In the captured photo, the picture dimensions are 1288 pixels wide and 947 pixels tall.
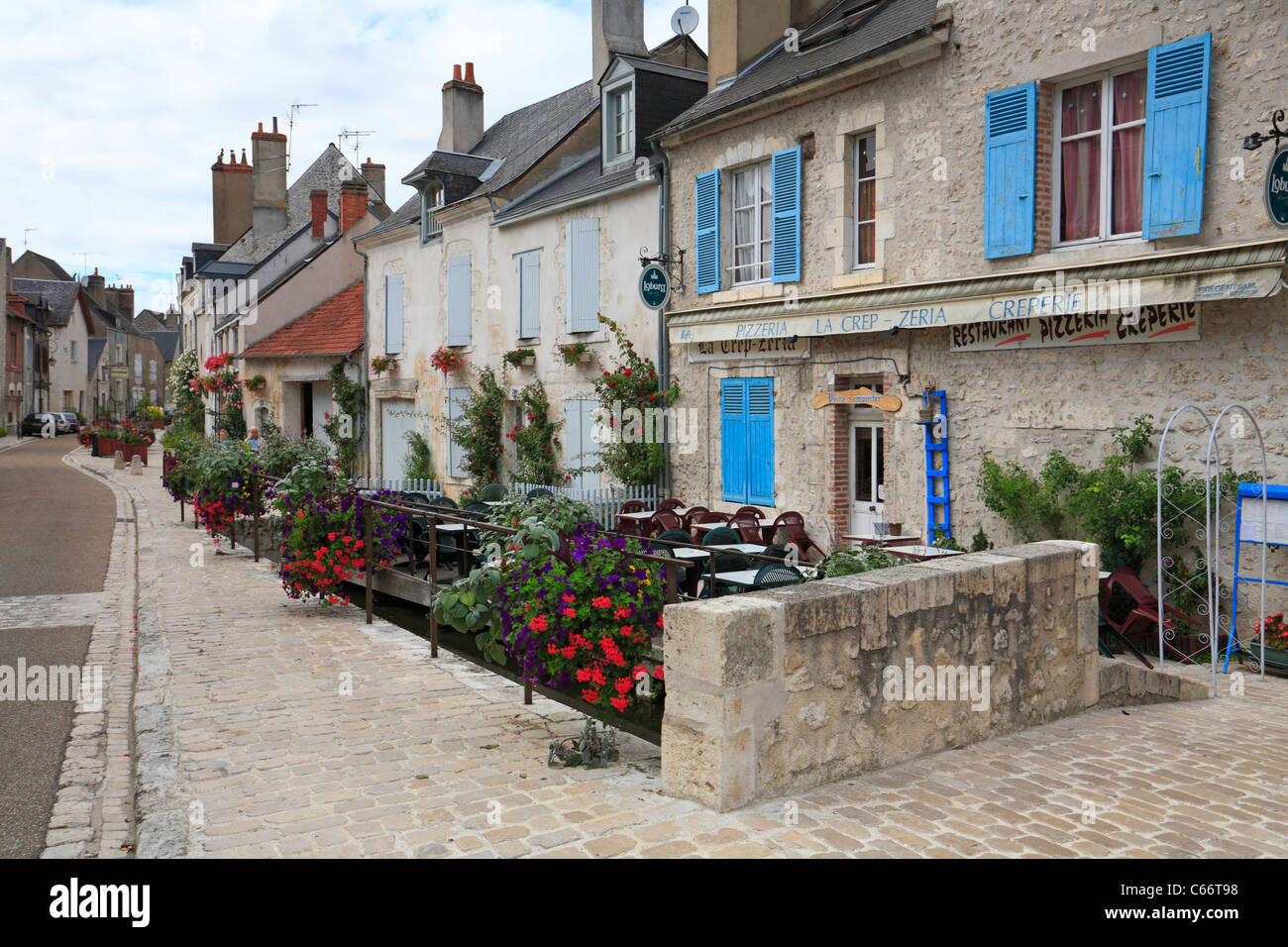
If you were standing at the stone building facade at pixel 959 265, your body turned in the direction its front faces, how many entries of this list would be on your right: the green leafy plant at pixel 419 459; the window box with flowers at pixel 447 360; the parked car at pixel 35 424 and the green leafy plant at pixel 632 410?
4

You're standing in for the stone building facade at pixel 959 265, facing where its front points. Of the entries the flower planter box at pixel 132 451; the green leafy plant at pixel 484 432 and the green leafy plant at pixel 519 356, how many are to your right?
3

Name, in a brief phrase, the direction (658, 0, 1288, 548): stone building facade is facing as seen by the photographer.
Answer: facing the viewer and to the left of the viewer

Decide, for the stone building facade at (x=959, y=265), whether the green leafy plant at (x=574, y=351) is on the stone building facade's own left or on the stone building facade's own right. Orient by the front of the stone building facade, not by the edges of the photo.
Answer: on the stone building facade's own right

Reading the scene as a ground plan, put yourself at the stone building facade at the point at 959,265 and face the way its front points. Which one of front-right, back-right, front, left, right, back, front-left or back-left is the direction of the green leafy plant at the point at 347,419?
right

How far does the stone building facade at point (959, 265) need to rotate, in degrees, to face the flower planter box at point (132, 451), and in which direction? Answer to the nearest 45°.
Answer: approximately 90° to its right

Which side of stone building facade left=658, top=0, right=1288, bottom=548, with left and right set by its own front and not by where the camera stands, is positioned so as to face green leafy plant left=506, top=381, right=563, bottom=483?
right

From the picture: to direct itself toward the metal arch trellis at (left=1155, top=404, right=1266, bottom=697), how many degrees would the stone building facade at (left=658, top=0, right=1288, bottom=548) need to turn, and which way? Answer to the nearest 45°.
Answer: approximately 90° to its left

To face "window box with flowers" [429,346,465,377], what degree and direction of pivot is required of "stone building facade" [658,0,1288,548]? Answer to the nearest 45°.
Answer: approximately 90° to its right

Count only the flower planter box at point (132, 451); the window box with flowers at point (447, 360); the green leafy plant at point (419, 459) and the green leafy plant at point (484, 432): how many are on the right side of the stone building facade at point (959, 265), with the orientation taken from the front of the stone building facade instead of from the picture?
4

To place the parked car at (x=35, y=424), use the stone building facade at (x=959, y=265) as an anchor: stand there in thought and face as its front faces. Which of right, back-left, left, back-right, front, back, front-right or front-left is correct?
right

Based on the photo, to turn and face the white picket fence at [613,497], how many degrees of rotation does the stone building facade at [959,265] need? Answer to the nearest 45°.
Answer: approximately 90° to its right
